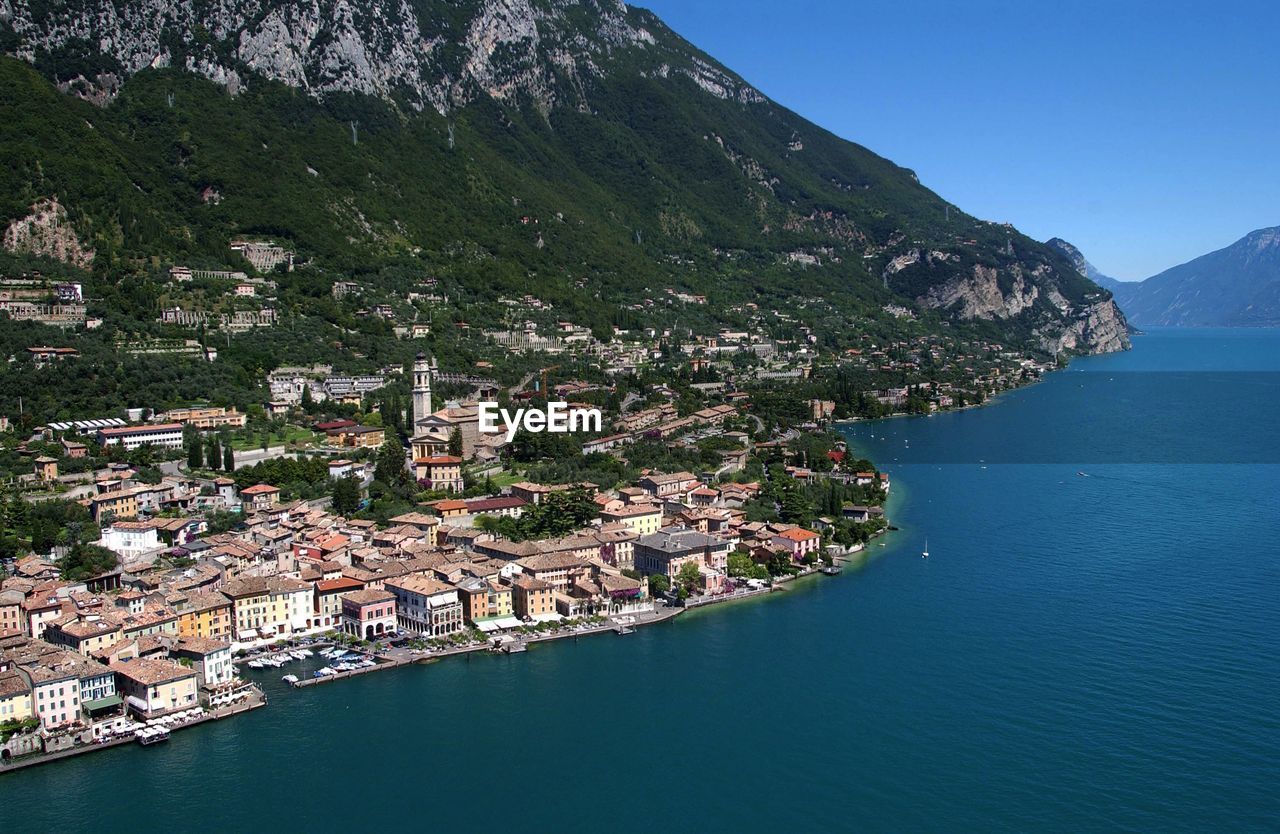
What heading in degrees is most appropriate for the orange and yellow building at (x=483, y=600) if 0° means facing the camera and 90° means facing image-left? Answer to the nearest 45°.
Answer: approximately 315°

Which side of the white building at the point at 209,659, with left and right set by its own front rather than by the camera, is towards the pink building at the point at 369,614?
left

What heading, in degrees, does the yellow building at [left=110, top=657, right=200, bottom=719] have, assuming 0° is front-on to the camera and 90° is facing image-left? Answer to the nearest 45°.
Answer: approximately 315°

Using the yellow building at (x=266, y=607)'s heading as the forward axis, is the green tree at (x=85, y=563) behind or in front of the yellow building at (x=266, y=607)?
behind

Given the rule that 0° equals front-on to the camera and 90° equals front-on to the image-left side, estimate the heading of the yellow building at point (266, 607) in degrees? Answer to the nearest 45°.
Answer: approximately 315°

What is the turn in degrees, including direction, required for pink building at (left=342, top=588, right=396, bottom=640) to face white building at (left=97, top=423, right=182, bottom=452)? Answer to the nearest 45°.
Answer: approximately 180°

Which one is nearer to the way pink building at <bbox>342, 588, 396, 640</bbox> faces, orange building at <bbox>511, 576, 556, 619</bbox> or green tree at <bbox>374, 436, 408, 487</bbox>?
the orange building

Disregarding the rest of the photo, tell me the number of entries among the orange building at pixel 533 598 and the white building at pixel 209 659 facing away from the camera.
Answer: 0

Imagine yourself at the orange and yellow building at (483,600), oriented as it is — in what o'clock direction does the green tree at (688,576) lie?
The green tree is roughly at 10 o'clock from the orange and yellow building.

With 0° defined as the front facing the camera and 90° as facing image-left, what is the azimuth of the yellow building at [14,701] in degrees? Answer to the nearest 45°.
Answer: approximately 315°
